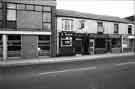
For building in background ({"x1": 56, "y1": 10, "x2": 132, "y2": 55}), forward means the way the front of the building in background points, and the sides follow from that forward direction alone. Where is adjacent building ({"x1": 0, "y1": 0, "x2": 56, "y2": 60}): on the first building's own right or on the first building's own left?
on the first building's own right

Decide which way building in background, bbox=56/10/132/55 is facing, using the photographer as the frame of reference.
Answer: facing the viewer and to the right of the viewer
